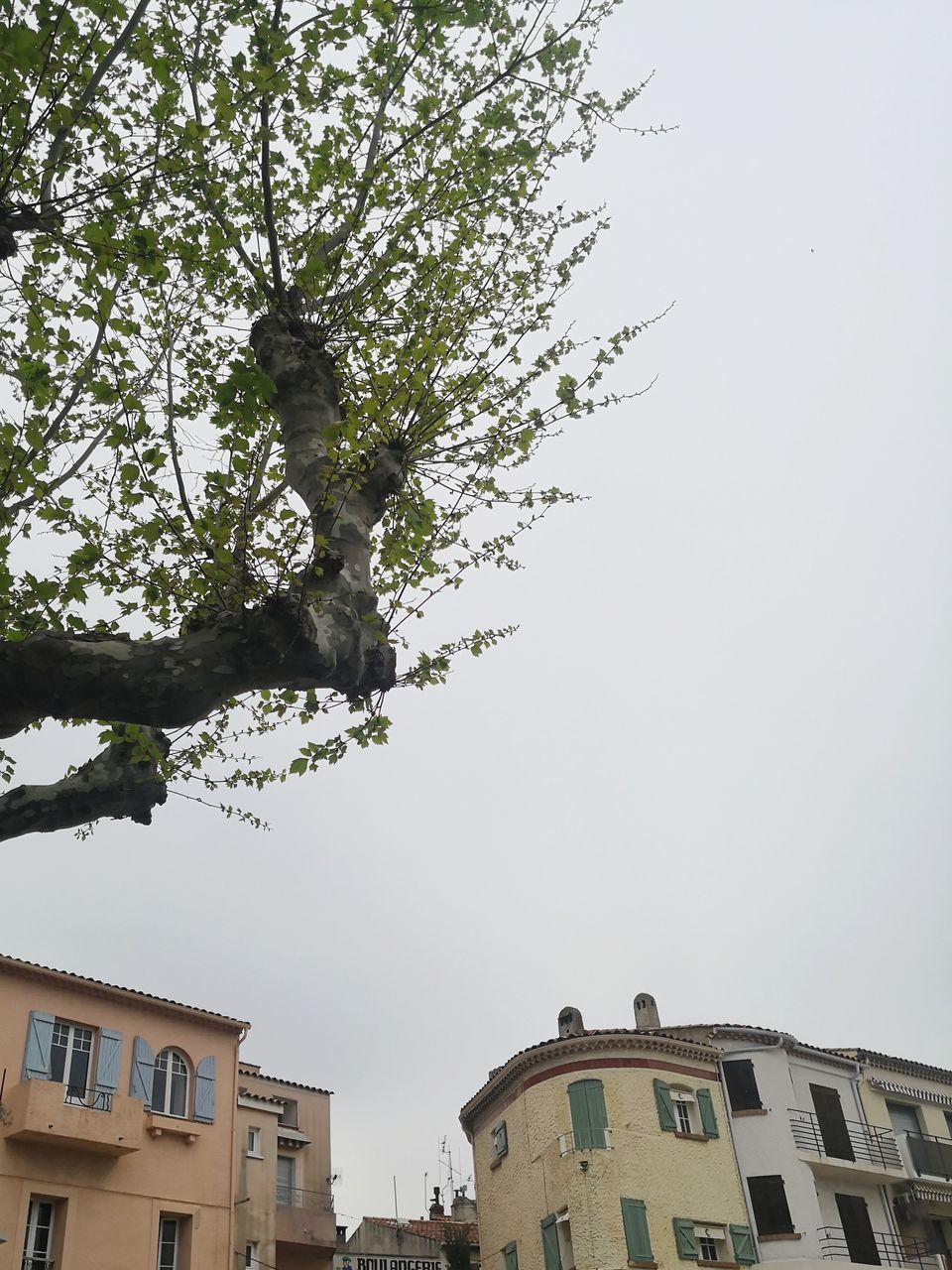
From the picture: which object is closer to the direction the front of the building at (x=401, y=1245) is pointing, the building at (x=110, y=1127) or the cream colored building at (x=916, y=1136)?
the building

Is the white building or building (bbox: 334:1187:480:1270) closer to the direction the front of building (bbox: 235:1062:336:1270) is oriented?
the white building

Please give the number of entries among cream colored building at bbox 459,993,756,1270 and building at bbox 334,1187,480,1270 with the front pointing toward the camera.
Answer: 2

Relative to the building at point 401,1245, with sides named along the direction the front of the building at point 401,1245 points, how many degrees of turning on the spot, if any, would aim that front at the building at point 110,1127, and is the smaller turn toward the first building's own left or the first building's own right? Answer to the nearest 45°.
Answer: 0° — it already faces it

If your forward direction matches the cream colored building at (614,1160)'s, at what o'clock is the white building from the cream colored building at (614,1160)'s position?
The white building is roughly at 8 o'clock from the cream colored building.

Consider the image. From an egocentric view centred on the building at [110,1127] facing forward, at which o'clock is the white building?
The white building is roughly at 10 o'clock from the building.

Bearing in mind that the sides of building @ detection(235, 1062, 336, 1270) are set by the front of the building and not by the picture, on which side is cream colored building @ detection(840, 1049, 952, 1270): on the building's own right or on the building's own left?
on the building's own left

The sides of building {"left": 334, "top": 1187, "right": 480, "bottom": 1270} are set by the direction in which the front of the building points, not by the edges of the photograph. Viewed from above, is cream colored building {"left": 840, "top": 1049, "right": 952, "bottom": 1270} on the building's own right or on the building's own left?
on the building's own left

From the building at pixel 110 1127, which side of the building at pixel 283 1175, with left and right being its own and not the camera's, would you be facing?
right
